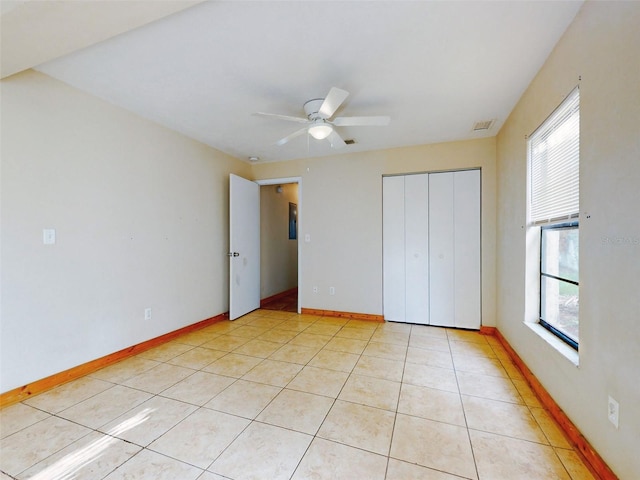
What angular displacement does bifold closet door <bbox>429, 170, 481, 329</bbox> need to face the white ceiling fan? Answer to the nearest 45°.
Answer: approximately 45° to its right

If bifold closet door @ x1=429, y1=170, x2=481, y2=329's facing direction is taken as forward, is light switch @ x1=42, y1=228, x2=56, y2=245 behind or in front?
in front

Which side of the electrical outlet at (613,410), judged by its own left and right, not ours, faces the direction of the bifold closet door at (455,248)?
right

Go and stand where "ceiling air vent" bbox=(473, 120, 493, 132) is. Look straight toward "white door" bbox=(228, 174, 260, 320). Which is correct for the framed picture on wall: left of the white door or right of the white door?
right
